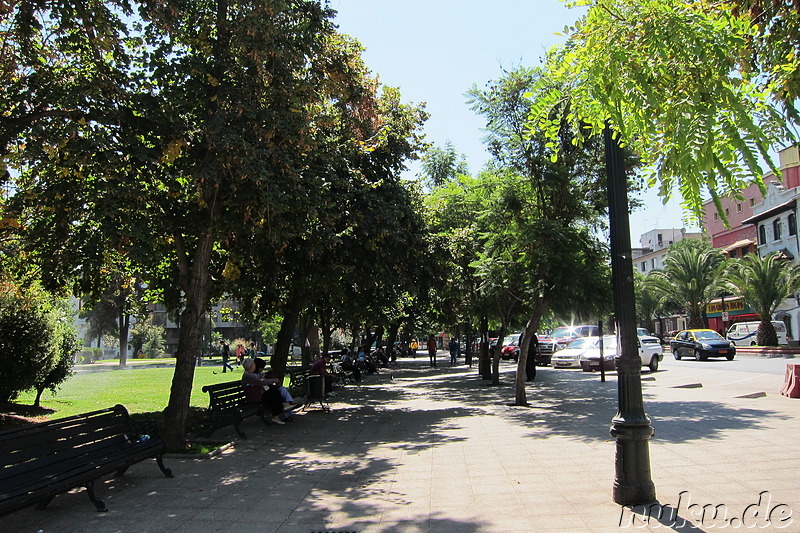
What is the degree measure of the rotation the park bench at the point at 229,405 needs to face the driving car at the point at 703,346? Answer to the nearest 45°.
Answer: approximately 90° to its left

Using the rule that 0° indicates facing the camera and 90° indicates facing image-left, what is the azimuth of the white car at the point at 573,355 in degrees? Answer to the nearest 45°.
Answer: approximately 45°

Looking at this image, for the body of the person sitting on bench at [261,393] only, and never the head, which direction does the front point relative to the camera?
to the viewer's right

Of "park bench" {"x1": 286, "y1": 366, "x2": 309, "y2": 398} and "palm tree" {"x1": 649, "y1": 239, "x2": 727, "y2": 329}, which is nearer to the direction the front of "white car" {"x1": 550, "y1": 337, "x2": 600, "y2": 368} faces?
the park bench

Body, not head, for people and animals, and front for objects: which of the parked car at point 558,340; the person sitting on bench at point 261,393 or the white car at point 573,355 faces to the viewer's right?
the person sitting on bench

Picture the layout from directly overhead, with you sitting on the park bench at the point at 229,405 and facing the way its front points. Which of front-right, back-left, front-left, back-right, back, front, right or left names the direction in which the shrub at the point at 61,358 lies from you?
back

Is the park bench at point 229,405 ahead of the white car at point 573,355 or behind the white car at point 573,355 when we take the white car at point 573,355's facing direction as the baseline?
ahead

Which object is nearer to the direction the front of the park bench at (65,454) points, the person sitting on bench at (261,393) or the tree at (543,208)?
the tree

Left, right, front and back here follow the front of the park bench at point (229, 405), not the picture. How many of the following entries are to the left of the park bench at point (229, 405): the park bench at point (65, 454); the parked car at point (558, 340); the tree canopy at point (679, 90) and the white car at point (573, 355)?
2

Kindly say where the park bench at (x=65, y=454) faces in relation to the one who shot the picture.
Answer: facing the viewer and to the right of the viewer

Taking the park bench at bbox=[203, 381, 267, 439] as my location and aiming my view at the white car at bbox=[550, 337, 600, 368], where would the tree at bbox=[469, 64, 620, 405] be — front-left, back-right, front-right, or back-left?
front-right

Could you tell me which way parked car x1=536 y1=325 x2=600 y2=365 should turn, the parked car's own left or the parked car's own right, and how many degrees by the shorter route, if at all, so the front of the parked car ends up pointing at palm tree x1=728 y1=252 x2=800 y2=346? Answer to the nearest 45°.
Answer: approximately 135° to the parked car's own left

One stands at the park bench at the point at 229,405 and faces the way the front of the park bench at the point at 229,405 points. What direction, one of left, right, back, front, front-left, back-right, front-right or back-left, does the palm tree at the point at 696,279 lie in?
left

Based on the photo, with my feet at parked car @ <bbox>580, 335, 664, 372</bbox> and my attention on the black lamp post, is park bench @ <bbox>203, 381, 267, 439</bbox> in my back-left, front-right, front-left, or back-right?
front-right

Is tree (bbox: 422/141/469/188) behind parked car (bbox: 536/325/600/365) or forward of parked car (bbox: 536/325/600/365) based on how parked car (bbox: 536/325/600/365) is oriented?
forward

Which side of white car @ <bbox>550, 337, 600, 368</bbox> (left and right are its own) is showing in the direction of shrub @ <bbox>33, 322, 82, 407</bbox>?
front

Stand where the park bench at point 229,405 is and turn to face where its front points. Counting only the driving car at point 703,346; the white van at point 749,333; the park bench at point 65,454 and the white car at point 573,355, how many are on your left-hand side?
3

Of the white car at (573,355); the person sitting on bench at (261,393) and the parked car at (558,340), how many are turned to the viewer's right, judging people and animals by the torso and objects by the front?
1
